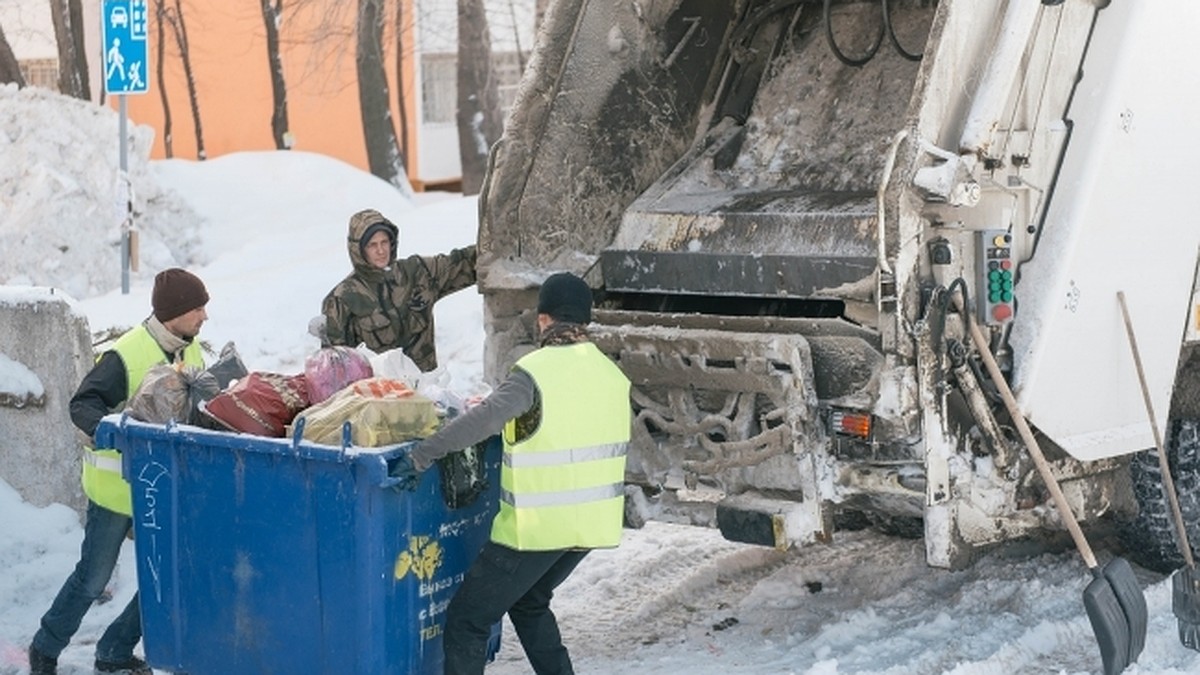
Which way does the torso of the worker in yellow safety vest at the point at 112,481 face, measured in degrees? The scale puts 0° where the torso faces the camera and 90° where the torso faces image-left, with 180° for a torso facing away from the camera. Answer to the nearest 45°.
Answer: approximately 270°

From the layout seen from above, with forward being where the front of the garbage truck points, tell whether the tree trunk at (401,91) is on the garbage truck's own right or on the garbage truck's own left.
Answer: on the garbage truck's own left

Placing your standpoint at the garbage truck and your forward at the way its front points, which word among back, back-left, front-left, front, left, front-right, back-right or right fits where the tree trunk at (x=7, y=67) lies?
left

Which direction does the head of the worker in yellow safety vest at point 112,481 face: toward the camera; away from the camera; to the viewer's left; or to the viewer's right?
to the viewer's right

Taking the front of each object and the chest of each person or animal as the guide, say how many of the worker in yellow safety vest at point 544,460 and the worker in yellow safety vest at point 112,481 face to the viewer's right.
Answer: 1

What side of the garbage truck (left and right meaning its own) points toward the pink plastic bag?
back

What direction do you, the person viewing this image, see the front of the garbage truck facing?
facing away from the viewer and to the right of the viewer

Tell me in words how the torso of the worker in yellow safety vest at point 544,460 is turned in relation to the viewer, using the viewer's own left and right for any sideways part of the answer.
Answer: facing away from the viewer and to the left of the viewer

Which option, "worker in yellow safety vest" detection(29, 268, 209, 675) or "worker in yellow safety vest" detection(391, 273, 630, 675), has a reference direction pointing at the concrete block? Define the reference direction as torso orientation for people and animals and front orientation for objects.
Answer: "worker in yellow safety vest" detection(391, 273, 630, 675)

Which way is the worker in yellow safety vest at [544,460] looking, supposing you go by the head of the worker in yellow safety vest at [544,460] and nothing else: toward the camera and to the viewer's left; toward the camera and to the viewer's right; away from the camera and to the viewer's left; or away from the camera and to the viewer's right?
away from the camera and to the viewer's left

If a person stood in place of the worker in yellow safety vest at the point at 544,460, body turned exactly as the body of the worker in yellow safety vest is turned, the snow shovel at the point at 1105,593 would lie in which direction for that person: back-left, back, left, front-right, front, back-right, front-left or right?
back-right

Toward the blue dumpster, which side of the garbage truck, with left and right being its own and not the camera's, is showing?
back

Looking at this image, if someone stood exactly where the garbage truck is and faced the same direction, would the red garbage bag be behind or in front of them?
behind
